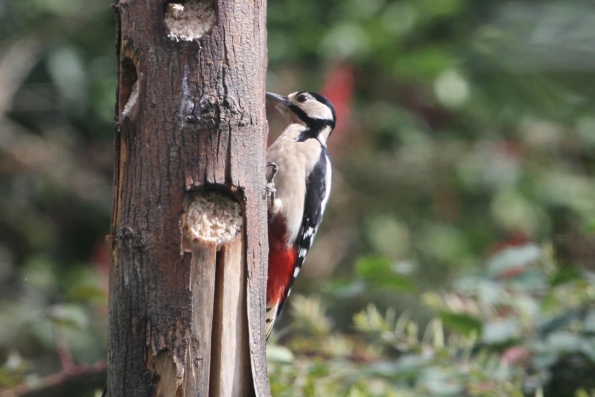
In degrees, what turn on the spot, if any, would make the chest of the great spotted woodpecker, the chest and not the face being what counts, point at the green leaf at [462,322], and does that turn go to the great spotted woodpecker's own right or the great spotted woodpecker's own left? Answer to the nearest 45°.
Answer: approximately 180°

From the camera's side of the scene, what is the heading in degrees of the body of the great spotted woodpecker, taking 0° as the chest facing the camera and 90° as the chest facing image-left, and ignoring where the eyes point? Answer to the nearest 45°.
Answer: approximately 90°
